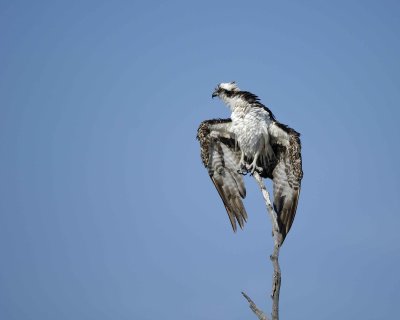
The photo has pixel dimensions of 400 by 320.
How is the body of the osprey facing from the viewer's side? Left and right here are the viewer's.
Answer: facing the viewer and to the left of the viewer
